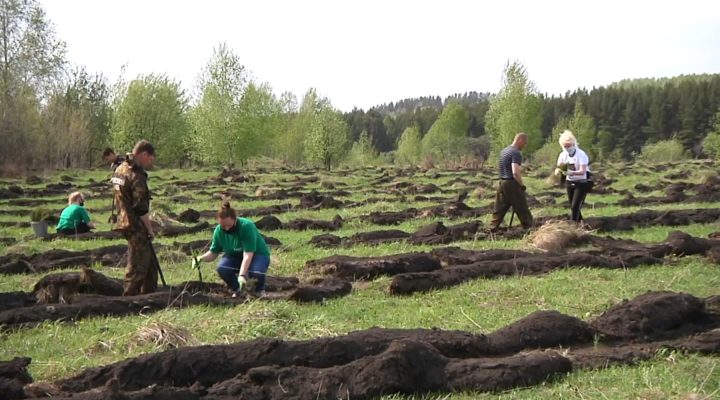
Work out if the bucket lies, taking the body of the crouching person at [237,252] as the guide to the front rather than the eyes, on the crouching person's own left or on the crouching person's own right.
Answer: on the crouching person's own right

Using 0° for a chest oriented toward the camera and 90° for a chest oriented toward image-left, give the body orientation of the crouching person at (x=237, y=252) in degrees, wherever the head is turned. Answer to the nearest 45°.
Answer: approximately 45°

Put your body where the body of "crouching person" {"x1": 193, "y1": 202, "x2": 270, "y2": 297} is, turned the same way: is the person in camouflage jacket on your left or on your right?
on your right

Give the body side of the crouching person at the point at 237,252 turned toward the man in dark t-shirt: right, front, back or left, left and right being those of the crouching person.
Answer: back

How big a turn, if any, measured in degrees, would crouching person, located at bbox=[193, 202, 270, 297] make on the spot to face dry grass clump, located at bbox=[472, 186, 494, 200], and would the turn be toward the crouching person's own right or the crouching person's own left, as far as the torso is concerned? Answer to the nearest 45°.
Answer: approximately 180°

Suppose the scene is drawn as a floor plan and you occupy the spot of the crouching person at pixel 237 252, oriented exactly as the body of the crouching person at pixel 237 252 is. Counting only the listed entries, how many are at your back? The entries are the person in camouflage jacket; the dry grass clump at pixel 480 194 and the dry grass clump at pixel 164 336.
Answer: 1

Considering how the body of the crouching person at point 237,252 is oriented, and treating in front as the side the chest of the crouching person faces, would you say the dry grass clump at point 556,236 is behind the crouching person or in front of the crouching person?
behind

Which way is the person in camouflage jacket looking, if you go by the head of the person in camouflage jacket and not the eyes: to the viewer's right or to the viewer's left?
to the viewer's right
